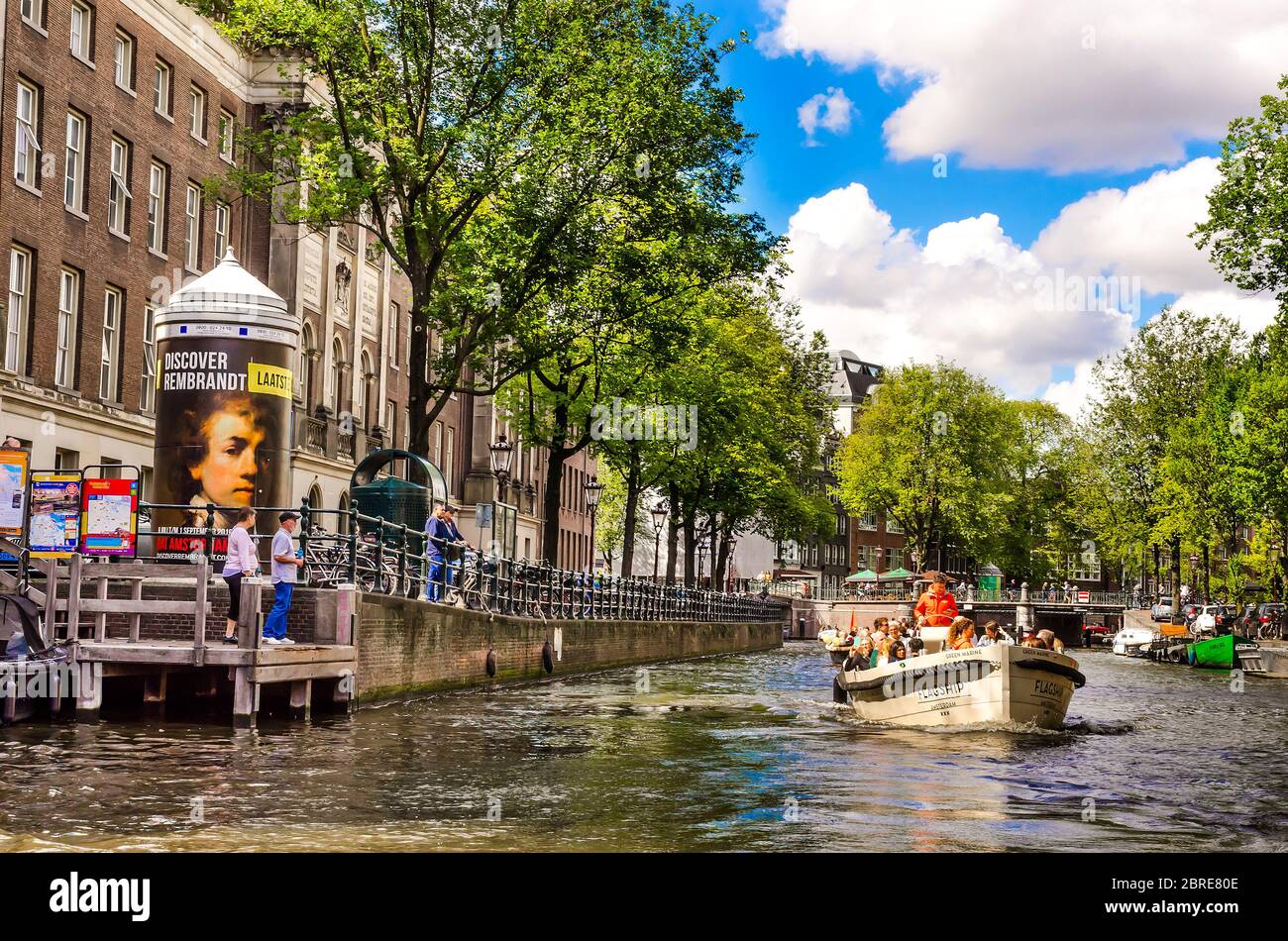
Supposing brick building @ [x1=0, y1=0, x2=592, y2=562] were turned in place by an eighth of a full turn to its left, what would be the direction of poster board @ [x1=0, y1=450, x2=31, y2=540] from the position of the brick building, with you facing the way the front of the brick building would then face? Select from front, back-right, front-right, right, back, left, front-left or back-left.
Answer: right

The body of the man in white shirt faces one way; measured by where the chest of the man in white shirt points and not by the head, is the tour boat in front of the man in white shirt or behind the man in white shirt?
in front

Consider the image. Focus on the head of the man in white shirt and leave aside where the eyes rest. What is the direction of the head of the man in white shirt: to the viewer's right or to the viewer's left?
to the viewer's right

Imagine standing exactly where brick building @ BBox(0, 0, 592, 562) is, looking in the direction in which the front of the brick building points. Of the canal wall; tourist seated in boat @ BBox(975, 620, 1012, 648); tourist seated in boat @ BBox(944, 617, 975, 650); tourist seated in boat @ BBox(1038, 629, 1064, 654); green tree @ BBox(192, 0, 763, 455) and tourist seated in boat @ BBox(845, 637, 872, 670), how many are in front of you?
6

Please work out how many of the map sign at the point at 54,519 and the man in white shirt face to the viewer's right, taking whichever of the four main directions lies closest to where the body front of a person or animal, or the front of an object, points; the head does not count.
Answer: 1

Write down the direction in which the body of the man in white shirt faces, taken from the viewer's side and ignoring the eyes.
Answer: to the viewer's right

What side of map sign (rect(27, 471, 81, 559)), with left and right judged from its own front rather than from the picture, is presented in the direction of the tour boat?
left

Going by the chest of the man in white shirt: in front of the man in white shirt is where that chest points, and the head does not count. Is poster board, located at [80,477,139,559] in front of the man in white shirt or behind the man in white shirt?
behind

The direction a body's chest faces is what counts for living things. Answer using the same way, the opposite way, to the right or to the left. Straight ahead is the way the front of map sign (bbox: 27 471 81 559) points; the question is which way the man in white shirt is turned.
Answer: to the left

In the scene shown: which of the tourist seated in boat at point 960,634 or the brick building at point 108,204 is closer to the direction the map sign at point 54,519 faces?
the tourist seated in boat

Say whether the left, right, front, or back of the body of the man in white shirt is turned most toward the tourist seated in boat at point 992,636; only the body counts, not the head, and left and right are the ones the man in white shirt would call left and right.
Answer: front

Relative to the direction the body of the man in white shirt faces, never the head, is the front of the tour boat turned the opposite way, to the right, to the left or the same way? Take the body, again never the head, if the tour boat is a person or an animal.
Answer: to the right

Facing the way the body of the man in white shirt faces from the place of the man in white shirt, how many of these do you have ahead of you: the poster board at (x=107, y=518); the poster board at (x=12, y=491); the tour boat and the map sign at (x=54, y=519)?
1

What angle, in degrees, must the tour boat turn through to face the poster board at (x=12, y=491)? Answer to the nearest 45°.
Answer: approximately 90° to its right

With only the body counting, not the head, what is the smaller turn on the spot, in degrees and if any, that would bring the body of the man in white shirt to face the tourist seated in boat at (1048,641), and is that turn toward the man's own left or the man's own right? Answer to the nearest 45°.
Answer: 0° — they already face them
